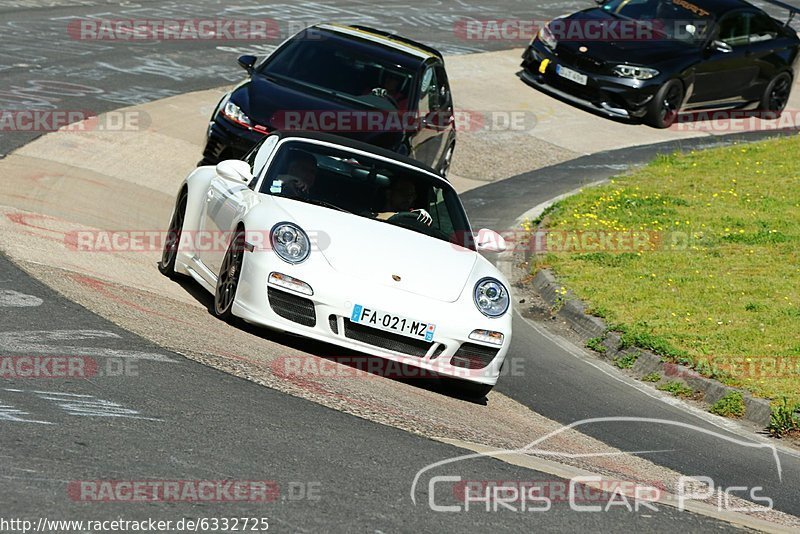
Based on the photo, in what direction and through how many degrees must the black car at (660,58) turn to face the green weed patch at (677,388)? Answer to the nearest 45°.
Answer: approximately 45° to its left

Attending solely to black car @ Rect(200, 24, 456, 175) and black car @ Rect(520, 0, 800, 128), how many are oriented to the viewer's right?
0

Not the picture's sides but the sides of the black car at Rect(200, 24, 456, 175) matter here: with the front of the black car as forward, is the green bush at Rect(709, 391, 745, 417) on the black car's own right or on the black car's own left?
on the black car's own left

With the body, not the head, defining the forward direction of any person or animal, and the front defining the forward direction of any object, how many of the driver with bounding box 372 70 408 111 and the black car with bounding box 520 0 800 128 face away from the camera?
0

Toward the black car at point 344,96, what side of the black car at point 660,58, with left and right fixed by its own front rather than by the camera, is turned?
front

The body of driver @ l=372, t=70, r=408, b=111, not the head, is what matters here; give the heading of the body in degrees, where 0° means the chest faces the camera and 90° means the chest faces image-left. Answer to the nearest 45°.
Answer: approximately 45°

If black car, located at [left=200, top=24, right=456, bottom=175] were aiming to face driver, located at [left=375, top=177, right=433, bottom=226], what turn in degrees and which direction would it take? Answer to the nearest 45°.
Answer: approximately 45° to its left

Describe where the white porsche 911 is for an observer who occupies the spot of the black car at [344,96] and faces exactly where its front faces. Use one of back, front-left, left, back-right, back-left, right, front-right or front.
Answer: front-left

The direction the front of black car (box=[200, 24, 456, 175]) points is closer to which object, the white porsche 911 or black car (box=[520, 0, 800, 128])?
the white porsche 911
